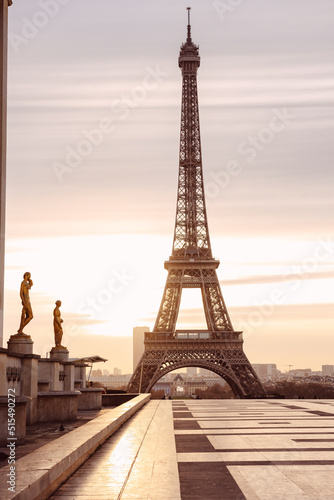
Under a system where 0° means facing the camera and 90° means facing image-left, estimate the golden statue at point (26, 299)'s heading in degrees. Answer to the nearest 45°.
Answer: approximately 270°

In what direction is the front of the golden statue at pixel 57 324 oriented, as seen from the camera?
facing to the right of the viewer

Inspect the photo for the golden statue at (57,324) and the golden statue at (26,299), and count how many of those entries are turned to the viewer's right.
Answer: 2

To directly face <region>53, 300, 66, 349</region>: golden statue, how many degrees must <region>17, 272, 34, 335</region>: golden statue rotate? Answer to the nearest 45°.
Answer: approximately 90° to its left

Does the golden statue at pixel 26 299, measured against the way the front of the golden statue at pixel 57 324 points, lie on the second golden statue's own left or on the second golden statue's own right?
on the second golden statue's own right

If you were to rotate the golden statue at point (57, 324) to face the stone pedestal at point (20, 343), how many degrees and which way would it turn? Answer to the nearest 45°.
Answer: approximately 90° to its right
